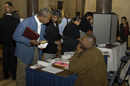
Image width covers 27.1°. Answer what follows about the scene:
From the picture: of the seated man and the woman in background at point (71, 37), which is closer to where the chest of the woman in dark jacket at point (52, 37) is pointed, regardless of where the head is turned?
the seated man

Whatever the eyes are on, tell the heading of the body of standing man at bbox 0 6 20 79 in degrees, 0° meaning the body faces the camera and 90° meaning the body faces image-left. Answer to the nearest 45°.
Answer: approximately 180°

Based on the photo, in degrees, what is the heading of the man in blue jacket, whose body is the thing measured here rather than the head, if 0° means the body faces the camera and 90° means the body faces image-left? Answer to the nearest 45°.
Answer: approximately 315°

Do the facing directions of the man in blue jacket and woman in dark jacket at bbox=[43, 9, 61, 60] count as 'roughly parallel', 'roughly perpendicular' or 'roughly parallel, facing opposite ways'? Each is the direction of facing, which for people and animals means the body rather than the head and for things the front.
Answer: roughly parallel

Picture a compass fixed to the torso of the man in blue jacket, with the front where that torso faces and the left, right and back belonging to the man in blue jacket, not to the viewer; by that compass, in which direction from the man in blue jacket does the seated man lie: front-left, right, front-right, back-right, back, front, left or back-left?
front

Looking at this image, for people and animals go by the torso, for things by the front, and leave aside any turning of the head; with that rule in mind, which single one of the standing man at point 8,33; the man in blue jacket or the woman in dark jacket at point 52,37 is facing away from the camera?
the standing man
